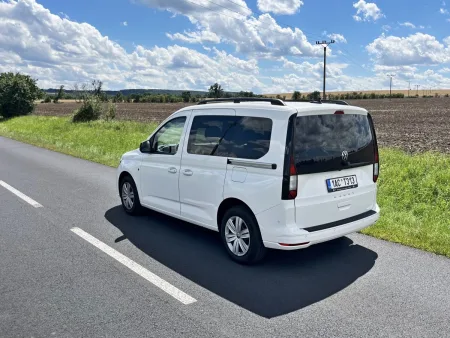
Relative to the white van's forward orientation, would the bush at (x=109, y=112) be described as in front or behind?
in front

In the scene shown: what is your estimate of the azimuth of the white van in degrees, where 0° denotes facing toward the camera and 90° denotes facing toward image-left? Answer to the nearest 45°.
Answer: approximately 135°

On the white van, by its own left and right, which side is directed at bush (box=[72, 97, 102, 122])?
front
